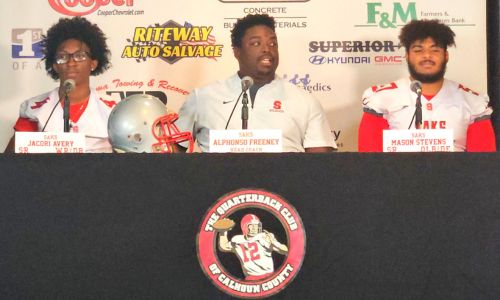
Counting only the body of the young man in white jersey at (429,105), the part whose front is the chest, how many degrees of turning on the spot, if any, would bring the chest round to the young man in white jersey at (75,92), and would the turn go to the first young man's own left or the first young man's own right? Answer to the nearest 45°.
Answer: approximately 90° to the first young man's own right

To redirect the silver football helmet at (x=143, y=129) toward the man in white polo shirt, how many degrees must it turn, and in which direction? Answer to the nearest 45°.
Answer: approximately 45° to its left

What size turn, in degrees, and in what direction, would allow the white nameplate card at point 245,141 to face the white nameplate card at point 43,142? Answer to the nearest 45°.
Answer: approximately 90° to its right

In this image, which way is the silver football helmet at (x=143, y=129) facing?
to the viewer's right

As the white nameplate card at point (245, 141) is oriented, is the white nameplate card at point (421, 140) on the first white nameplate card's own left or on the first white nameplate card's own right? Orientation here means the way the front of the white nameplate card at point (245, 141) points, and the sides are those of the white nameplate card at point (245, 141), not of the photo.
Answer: on the first white nameplate card's own left

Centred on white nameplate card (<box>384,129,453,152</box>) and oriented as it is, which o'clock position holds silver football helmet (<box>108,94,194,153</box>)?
The silver football helmet is roughly at 3 o'clock from the white nameplate card.

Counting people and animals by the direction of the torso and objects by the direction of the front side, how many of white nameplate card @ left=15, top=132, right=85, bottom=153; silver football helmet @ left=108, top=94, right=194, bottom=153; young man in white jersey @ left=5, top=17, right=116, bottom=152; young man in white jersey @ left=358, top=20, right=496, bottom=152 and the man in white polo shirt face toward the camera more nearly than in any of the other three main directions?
4

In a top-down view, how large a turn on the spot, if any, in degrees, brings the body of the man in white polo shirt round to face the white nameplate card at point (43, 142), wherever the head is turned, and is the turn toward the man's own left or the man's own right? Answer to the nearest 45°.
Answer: approximately 45° to the man's own right

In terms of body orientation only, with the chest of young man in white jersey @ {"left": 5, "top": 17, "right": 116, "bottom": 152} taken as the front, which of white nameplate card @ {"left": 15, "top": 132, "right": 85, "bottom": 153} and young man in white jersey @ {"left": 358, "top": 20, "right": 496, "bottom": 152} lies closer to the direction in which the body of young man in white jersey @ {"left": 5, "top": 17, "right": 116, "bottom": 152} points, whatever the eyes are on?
the white nameplate card

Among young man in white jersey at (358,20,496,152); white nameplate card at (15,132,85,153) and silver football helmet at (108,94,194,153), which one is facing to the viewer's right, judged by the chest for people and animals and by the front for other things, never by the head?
the silver football helmet

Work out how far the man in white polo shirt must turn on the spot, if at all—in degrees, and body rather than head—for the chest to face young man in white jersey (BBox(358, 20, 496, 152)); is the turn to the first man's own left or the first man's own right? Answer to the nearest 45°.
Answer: approximately 90° to the first man's own left

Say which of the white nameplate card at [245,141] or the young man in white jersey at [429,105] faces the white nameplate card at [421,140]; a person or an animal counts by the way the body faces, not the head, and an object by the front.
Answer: the young man in white jersey
